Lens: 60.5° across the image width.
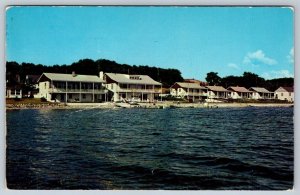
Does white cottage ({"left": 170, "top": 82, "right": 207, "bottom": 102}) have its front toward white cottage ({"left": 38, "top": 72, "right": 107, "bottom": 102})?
no

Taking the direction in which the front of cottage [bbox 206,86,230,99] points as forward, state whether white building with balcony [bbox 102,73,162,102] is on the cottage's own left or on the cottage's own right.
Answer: on the cottage's own right

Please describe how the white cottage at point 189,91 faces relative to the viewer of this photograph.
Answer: facing the viewer and to the right of the viewer

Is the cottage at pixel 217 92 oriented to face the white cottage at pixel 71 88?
no

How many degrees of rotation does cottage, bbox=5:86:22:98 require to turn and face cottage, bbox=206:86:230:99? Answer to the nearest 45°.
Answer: approximately 90° to its left

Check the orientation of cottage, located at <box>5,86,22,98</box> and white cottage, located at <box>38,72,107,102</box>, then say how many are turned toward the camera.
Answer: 2

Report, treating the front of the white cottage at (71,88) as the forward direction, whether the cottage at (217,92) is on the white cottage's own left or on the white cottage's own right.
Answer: on the white cottage's own left

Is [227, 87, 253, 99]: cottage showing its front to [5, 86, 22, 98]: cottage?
no

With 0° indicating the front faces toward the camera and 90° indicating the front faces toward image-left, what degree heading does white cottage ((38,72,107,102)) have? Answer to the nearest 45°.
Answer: approximately 0°

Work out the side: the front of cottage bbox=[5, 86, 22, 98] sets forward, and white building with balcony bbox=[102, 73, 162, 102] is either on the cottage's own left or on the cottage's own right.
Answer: on the cottage's own left

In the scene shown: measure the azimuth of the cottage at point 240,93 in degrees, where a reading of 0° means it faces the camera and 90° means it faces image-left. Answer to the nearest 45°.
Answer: approximately 315°

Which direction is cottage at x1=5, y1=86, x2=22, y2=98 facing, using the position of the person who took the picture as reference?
facing the viewer
